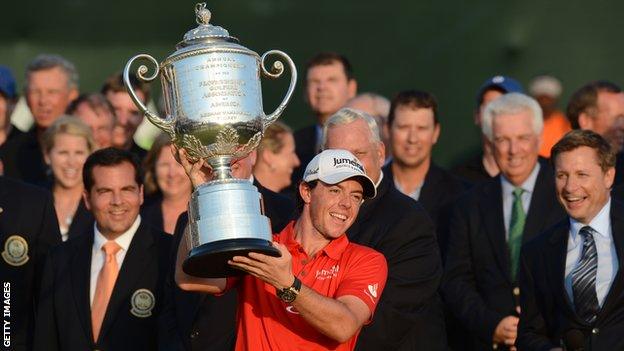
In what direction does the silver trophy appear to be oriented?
toward the camera

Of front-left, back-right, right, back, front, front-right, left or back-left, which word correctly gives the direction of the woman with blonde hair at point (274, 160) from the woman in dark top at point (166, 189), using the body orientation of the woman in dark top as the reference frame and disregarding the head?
left

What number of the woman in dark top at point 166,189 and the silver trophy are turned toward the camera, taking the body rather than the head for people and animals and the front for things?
2

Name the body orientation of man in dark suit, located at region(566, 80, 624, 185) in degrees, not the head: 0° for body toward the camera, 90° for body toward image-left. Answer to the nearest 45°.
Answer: approximately 315°

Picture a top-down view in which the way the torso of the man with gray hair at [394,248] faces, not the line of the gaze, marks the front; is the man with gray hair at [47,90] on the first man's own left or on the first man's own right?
on the first man's own right

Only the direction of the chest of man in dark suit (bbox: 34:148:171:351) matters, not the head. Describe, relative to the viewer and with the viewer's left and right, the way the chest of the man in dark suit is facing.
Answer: facing the viewer

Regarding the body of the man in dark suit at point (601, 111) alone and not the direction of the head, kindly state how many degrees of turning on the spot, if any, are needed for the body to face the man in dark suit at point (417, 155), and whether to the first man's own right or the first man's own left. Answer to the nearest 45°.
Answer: approximately 90° to the first man's own right

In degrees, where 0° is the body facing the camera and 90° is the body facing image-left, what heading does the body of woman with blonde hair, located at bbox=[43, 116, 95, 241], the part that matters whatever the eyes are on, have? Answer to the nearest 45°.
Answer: approximately 0°

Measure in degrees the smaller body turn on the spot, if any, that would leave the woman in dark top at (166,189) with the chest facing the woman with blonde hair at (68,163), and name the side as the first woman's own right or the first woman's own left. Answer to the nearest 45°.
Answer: approximately 90° to the first woman's own right

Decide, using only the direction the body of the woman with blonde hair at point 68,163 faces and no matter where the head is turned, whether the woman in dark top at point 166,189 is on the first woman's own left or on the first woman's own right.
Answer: on the first woman's own left

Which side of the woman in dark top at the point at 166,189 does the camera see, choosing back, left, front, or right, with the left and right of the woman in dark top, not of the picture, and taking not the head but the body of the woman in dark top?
front
